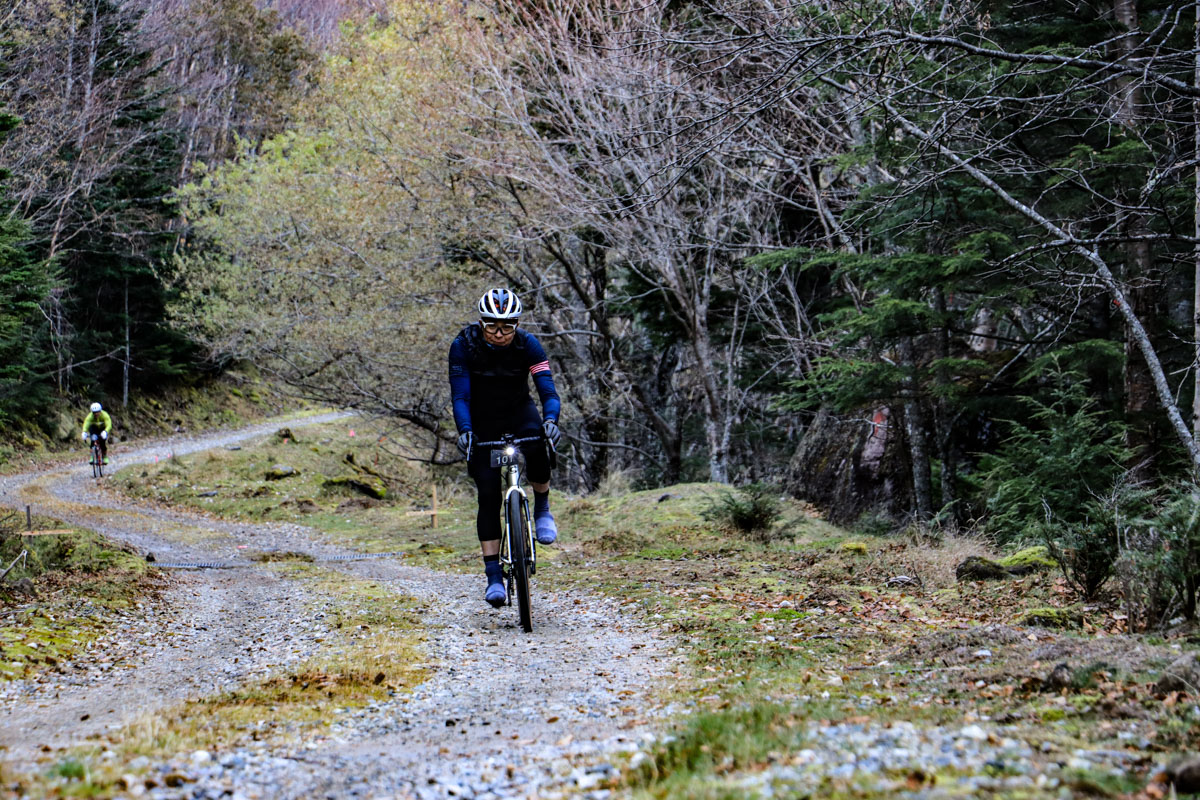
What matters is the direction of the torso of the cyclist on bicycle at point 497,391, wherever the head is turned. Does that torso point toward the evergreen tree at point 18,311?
no

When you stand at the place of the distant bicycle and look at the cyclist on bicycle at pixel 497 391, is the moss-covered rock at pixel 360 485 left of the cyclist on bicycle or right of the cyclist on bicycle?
left

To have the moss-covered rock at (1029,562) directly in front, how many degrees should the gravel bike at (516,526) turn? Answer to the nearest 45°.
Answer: approximately 90° to its left

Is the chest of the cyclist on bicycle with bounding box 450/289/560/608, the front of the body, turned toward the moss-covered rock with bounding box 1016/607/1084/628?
no

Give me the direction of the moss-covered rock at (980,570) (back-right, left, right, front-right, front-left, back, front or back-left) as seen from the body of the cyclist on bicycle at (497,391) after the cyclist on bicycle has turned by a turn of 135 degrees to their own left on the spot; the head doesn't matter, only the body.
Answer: front-right

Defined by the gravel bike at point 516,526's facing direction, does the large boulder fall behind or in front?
behind

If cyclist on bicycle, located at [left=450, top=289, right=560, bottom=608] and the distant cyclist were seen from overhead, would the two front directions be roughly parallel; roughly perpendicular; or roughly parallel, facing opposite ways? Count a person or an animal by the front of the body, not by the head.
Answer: roughly parallel

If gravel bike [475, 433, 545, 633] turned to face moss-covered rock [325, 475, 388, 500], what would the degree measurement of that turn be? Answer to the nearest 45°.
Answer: approximately 180°

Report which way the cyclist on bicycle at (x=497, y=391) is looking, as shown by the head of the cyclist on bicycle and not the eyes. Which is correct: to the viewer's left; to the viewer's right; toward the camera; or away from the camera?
toward the camera

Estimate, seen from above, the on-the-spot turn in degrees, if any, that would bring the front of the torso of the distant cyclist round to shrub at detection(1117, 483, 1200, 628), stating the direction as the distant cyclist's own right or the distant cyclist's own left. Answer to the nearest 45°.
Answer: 0° — they already face it

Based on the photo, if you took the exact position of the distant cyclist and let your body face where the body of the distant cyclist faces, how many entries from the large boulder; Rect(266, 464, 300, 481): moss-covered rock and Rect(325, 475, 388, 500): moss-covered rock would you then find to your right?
0

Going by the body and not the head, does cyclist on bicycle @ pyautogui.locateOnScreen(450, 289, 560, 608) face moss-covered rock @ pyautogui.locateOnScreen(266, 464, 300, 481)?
no

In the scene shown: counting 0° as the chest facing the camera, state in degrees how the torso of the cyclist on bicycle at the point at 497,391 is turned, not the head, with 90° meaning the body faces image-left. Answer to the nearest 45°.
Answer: approximately 0°

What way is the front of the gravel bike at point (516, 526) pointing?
toward the camera

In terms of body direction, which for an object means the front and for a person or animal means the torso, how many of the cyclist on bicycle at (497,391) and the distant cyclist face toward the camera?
2

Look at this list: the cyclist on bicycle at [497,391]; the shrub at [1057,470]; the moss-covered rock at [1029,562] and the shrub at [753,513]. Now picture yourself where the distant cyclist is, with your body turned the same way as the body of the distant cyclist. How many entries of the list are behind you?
0

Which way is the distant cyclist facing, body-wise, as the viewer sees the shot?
toward the camera

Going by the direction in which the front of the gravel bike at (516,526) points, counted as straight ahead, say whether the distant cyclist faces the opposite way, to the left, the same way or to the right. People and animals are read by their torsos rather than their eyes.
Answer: the same way
